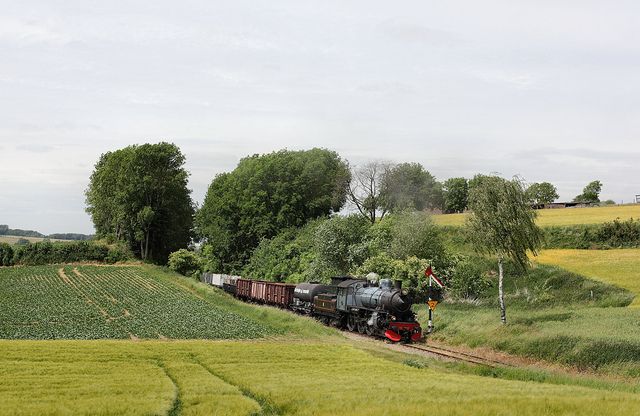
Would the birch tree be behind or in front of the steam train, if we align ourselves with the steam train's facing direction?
in front

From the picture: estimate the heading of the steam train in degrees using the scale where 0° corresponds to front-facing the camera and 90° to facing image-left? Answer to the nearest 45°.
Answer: approximately 315°
